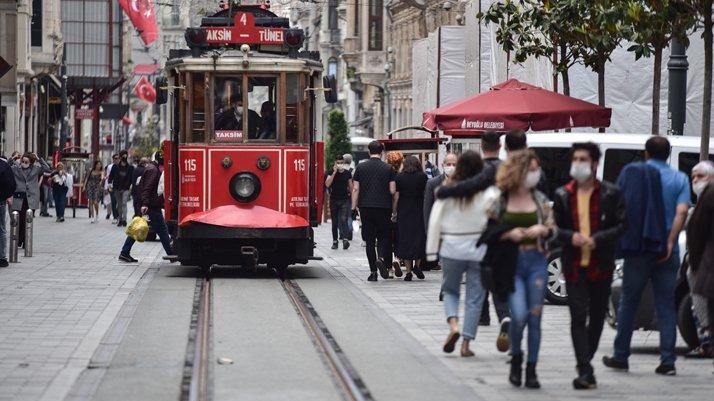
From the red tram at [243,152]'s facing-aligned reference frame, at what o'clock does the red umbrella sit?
The red umbrella is roughly at 9 o'clock from the red tram.

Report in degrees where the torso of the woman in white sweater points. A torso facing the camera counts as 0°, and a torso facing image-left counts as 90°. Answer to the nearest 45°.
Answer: approximately 180°

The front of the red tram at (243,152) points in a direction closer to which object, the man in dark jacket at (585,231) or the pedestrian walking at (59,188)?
the man in dark jacket

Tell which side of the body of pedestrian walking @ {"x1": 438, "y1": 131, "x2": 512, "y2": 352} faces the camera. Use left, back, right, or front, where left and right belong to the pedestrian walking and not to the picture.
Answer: back

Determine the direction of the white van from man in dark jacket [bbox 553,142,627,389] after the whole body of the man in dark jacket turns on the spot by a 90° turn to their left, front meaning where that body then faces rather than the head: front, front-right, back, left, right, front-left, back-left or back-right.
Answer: left

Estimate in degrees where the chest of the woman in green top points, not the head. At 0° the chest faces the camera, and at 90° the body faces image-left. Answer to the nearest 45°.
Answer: approximately 0°

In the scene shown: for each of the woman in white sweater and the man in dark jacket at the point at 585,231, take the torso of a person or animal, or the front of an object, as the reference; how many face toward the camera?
1

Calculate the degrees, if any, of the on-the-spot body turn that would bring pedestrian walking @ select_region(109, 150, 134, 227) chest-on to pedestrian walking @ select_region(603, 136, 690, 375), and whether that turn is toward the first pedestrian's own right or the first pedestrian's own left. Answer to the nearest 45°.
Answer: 0° — they already face them

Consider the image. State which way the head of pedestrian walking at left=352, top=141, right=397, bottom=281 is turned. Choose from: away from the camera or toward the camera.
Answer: away from the camera
